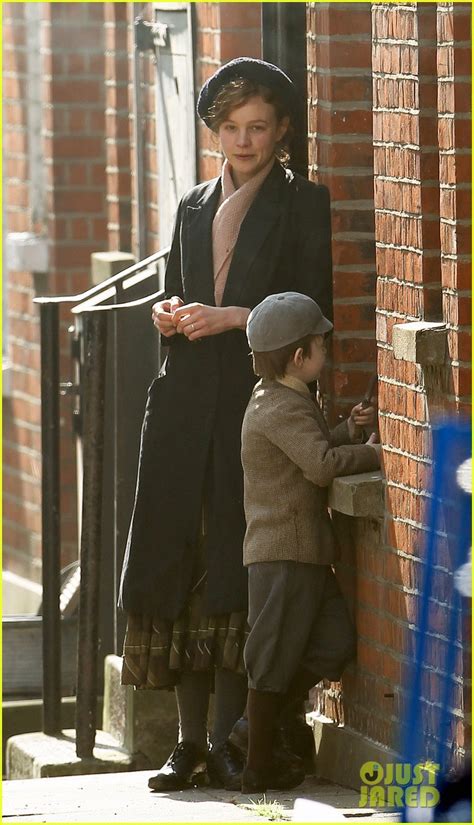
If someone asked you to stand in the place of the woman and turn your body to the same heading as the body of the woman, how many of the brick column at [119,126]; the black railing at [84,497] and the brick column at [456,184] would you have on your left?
1

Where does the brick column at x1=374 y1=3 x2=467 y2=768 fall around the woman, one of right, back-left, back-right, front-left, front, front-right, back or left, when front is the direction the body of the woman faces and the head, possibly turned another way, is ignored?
left

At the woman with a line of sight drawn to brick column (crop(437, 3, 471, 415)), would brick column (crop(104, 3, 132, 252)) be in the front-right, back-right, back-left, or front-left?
back-left

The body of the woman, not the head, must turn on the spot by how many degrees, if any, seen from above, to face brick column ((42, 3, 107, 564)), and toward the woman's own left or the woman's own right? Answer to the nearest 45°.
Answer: approximately 135° to the woman's own right

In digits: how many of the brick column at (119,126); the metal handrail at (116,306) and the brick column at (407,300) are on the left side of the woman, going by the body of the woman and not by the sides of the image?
1

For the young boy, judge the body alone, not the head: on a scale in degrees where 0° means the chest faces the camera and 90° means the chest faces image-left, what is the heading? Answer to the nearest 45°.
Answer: approximately 225°

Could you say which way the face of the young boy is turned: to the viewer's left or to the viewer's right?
to the viewer's right

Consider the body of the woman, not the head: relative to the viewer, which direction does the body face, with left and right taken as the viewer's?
facing the viewer and to the left of the viewer
